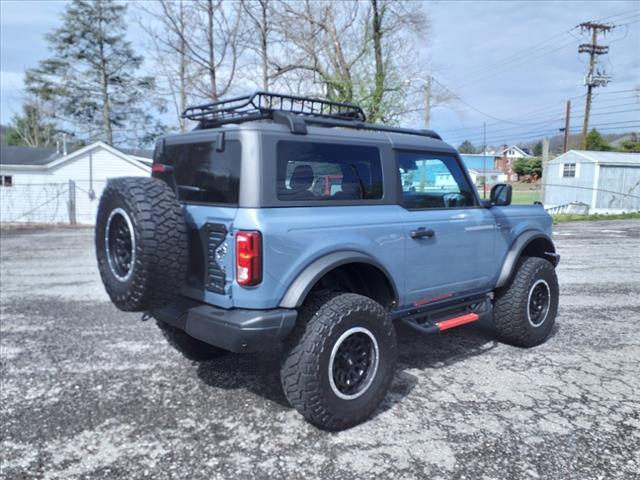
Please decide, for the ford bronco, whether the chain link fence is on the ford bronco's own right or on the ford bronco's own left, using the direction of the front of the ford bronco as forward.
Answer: on the ford bronco's own left

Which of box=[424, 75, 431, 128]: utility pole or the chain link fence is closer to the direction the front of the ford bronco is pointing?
the utility pole

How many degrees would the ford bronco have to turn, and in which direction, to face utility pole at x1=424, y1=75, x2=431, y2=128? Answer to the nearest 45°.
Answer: approximately 45° to its left

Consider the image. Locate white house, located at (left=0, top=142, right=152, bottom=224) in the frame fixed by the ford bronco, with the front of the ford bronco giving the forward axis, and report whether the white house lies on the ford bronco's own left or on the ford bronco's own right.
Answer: on the ford bronco's own left

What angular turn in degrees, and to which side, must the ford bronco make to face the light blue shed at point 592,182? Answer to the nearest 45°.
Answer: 0° — it already faces it

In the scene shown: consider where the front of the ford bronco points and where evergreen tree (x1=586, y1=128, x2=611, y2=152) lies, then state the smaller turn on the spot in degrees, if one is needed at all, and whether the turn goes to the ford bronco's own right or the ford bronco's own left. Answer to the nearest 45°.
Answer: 0° — it already faces it

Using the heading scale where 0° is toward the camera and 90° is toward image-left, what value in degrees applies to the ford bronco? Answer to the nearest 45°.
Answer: approximately 225°

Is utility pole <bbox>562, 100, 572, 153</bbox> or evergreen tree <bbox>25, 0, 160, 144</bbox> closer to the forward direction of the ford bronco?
the utility pole

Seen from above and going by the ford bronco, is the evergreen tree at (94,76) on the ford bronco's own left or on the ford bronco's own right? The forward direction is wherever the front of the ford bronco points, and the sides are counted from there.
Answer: on the ford bronco's own left
